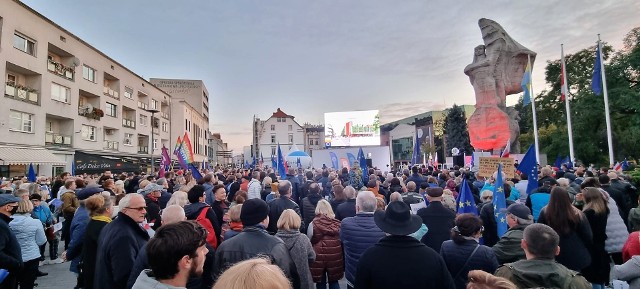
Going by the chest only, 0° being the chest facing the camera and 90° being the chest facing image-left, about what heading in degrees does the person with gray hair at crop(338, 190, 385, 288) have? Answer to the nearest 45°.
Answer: approximately 180°

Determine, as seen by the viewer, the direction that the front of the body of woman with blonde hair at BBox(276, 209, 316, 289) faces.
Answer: away from the camera

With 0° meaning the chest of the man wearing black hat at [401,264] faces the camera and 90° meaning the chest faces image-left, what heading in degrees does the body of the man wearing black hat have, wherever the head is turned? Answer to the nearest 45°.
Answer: approximately 180°

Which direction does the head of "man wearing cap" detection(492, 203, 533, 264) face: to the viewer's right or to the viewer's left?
to the viewer's left

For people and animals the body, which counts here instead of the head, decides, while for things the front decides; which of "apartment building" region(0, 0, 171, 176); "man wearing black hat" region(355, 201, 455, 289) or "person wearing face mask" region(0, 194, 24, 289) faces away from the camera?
the man wearing black hat

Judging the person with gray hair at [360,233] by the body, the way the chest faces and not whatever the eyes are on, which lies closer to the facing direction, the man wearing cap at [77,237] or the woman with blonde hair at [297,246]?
the man wearing cap

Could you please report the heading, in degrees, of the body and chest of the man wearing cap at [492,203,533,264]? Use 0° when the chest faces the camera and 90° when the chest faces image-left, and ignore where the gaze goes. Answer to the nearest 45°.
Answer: approximately 135°

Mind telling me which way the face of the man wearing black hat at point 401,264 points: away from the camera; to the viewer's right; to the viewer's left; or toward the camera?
away from the camera

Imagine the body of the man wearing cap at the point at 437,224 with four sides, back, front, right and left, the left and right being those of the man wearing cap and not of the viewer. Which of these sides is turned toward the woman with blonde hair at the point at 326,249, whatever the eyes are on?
left

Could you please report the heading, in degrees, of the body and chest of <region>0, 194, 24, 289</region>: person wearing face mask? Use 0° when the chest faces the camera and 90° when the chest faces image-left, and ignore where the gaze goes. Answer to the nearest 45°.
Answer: approximately 270°

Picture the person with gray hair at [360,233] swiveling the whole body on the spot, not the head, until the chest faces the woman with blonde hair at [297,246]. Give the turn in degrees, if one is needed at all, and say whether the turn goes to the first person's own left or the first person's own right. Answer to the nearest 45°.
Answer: approximately 135° to the first person's own left

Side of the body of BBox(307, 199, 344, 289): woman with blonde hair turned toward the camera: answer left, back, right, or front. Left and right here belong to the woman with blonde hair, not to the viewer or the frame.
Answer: back

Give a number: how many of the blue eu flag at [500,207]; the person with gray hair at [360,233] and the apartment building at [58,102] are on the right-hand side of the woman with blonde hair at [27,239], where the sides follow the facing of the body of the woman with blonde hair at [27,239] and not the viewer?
2
